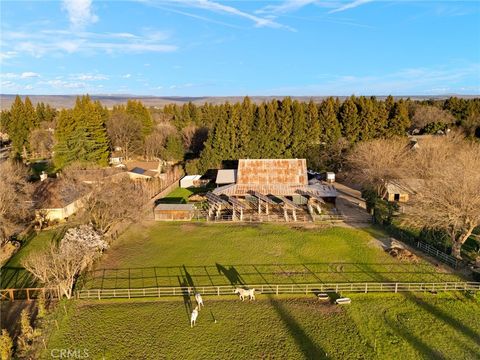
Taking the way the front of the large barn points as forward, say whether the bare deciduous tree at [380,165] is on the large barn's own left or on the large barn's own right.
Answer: on the large barn's own left

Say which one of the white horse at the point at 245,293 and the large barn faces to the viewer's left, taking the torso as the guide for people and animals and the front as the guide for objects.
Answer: the white horse

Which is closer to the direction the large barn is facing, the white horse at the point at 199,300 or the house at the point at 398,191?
the white horse

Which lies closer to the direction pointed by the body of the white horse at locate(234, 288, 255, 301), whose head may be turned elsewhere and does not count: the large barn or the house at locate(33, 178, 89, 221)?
the house

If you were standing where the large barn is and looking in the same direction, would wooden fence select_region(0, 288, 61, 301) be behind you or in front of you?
in front

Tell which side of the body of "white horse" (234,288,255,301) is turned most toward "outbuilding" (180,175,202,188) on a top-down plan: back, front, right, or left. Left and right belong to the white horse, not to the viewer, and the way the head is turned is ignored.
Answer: right

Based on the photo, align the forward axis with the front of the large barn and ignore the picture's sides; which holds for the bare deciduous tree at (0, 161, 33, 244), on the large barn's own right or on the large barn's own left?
on the large barn's own right

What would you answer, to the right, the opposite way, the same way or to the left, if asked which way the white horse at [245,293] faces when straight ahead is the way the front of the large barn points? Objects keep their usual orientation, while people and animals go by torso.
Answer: to the right

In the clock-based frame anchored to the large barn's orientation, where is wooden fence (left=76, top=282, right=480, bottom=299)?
The wooden fence is roughly at 12 o'clock from the large barn.

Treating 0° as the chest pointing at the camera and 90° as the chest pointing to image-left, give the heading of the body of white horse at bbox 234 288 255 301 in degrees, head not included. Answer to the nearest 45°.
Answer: approximately 90°
